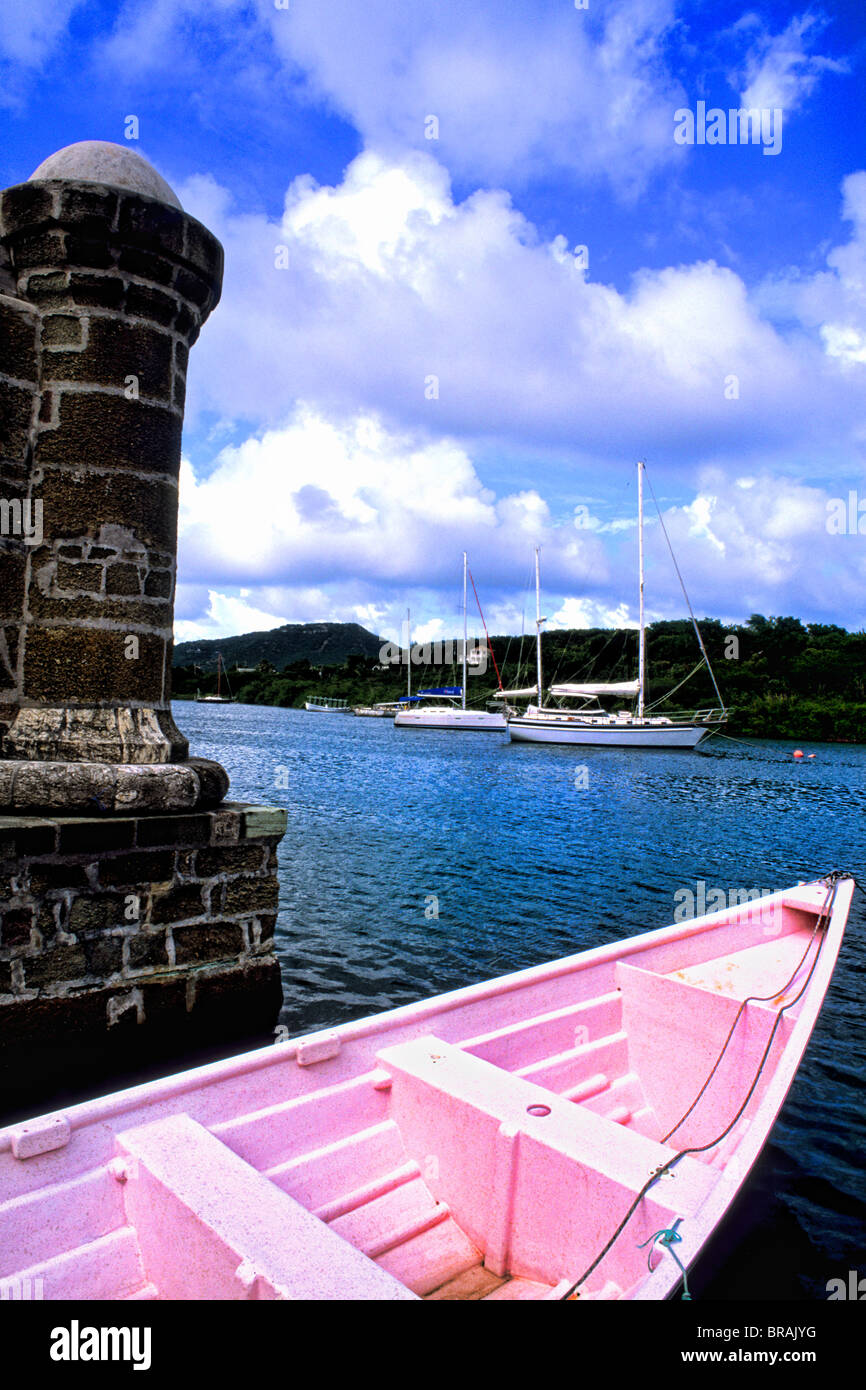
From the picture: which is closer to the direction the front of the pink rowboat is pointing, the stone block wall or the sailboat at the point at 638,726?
the sailboat

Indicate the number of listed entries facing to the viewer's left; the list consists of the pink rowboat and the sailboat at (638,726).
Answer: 0

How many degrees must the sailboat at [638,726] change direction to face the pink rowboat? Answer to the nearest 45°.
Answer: approximately 90° to its right

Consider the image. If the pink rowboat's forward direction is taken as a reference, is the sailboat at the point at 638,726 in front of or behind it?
in front

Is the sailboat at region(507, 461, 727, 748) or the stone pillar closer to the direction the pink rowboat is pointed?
the sailboat

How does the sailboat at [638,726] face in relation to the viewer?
to the viewer's right

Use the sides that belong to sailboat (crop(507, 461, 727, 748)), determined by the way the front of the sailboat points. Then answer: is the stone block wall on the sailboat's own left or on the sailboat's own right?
on the sailboat's own right

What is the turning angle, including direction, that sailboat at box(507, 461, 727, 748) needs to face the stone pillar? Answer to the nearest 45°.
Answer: approximately 90° to its right

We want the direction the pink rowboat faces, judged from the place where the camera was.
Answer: facing away from the viewer and to the right of the viewer
